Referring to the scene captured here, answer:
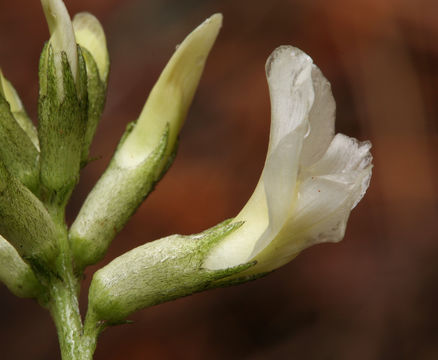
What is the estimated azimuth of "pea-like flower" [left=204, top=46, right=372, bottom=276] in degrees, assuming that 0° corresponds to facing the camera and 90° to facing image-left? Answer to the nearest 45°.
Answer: approximately 270°
